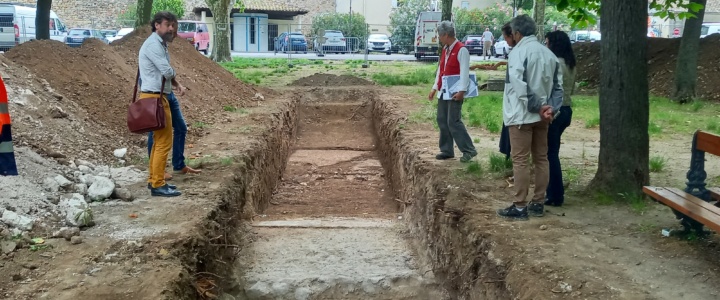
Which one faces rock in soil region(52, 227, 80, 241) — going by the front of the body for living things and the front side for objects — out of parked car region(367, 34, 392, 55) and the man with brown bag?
the parked car

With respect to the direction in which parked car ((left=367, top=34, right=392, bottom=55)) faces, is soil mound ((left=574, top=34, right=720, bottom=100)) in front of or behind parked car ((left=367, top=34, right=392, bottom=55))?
in front

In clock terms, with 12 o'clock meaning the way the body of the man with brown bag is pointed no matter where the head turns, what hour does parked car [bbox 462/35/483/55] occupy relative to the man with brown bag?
The parked car is roughly at 10 o'clock from the man with brown bag.

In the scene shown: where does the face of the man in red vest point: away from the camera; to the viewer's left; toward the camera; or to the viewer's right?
to the viewer's left

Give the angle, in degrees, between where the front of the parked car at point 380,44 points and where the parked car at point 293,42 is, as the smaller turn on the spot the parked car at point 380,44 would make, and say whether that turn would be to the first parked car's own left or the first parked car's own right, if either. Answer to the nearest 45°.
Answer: approximately 90° to the first parked car's own right

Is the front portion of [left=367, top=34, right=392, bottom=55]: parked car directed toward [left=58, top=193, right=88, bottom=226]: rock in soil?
yes

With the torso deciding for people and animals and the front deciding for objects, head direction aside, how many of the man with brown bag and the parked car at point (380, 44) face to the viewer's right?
1

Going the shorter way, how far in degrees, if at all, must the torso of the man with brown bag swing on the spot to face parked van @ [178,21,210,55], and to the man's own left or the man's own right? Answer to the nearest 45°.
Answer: approximately 90° to the man's own left

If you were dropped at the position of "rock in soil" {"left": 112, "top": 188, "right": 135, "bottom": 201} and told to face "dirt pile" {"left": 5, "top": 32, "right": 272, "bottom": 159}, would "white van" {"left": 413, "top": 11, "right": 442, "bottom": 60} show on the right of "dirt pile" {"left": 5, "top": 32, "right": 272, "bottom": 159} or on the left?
right

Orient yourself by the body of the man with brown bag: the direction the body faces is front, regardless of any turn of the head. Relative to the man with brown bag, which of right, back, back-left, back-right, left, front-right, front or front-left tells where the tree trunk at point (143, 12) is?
left

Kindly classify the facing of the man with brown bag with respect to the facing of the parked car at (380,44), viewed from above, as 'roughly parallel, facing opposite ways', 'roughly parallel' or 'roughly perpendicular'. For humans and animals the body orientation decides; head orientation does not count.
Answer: roughly perpendicular

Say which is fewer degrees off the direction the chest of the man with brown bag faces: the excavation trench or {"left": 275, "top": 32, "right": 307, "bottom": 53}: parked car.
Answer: the excavation trench

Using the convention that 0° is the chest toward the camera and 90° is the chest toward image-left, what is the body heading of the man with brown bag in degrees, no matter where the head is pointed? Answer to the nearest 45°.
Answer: approximately 270°

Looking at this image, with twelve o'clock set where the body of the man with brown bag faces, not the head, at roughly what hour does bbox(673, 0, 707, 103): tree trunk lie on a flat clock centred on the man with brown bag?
The tree trunk is roughly at 11 o'clock from the man with brown bag.

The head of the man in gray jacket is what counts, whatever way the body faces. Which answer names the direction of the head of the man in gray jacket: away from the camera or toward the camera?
away from the camera

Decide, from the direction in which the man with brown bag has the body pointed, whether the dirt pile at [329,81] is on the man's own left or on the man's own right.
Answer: on the man's own left
